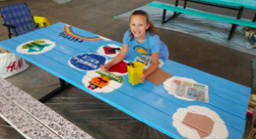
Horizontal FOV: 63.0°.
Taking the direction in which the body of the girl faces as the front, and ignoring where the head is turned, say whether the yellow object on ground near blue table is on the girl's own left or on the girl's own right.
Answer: on the girl's own right

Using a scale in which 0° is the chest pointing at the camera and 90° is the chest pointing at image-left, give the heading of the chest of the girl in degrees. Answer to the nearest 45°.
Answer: approximately 45°
